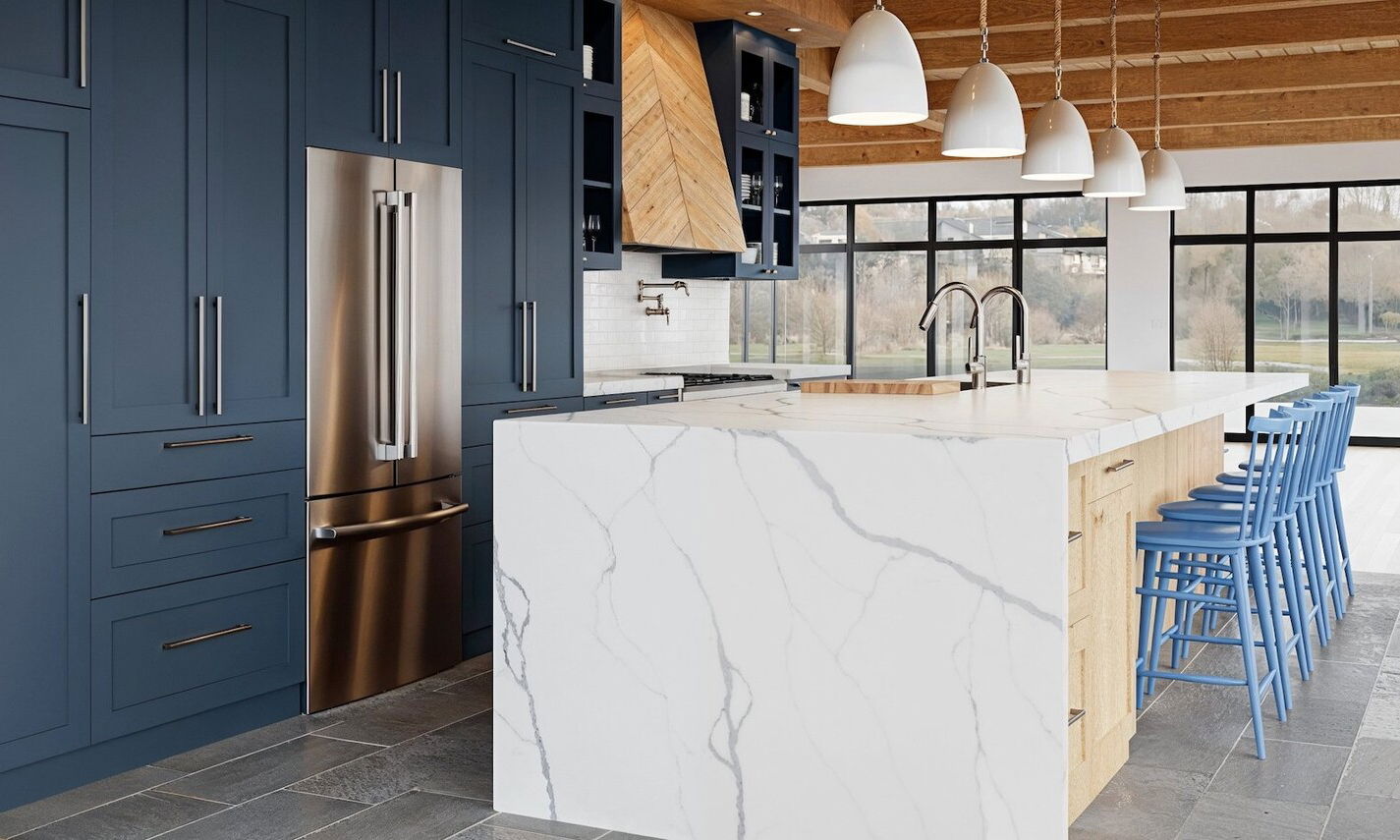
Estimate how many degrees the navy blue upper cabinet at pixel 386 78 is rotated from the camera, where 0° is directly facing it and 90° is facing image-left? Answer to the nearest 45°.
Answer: approximately 315°

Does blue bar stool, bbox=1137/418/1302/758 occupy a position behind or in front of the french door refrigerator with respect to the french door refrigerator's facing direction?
in front

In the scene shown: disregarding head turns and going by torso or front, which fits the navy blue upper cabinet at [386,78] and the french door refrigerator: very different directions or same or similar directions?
same or similar directions

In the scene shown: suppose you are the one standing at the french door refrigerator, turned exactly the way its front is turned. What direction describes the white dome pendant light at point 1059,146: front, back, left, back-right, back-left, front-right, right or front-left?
front-left

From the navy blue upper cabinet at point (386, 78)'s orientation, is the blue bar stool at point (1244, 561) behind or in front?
in front

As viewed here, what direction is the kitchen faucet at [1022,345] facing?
to the viewer's left

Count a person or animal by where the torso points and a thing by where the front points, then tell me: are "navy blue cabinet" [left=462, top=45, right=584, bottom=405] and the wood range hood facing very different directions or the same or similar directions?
same or similar directions

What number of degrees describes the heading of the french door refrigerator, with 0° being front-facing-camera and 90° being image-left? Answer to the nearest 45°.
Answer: approximately 315°

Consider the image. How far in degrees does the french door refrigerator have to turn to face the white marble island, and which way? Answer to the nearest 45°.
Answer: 0° — it already faces it

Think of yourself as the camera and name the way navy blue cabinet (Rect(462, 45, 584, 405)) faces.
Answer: facing the viewer and to the right of the viewer

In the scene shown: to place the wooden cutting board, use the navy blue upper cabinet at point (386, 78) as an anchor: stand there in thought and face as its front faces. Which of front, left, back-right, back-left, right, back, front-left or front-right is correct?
front-left

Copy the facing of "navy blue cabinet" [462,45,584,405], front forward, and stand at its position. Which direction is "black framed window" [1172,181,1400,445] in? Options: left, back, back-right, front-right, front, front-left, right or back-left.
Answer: left
